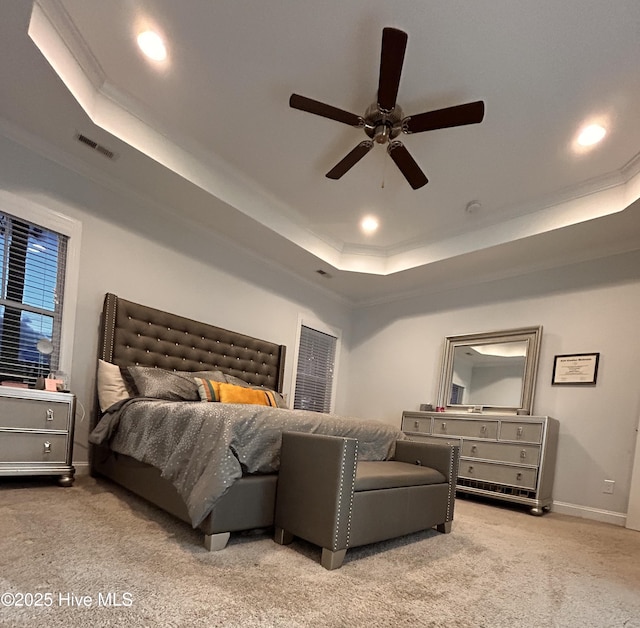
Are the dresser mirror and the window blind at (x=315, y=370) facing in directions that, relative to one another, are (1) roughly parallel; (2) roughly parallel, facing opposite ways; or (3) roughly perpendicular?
roughly perpendicular

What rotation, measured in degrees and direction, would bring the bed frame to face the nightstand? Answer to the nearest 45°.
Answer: approximately 90° to its right

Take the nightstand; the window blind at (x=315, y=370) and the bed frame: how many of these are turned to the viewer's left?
0

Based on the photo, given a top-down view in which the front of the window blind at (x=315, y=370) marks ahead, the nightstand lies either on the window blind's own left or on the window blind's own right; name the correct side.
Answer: on the window blind's own right

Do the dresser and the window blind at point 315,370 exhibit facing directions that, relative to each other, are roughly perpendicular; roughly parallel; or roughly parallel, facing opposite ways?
roughly perpendicular

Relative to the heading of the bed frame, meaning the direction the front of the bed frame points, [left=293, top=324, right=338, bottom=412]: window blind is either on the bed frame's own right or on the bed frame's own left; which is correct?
on the bed frame's own left

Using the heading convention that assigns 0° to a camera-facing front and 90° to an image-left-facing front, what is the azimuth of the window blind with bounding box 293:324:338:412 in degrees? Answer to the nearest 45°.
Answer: approximately 315°

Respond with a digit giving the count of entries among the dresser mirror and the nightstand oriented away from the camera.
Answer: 0

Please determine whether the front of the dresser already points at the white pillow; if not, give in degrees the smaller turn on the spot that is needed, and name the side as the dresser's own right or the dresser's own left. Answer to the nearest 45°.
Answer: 0° — it already faces it

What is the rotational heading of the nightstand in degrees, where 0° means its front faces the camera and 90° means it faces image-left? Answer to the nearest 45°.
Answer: approximately 315°

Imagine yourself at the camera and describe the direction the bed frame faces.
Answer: facing the viewer and to the right of the viewer

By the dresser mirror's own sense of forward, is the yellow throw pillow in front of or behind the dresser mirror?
in front
